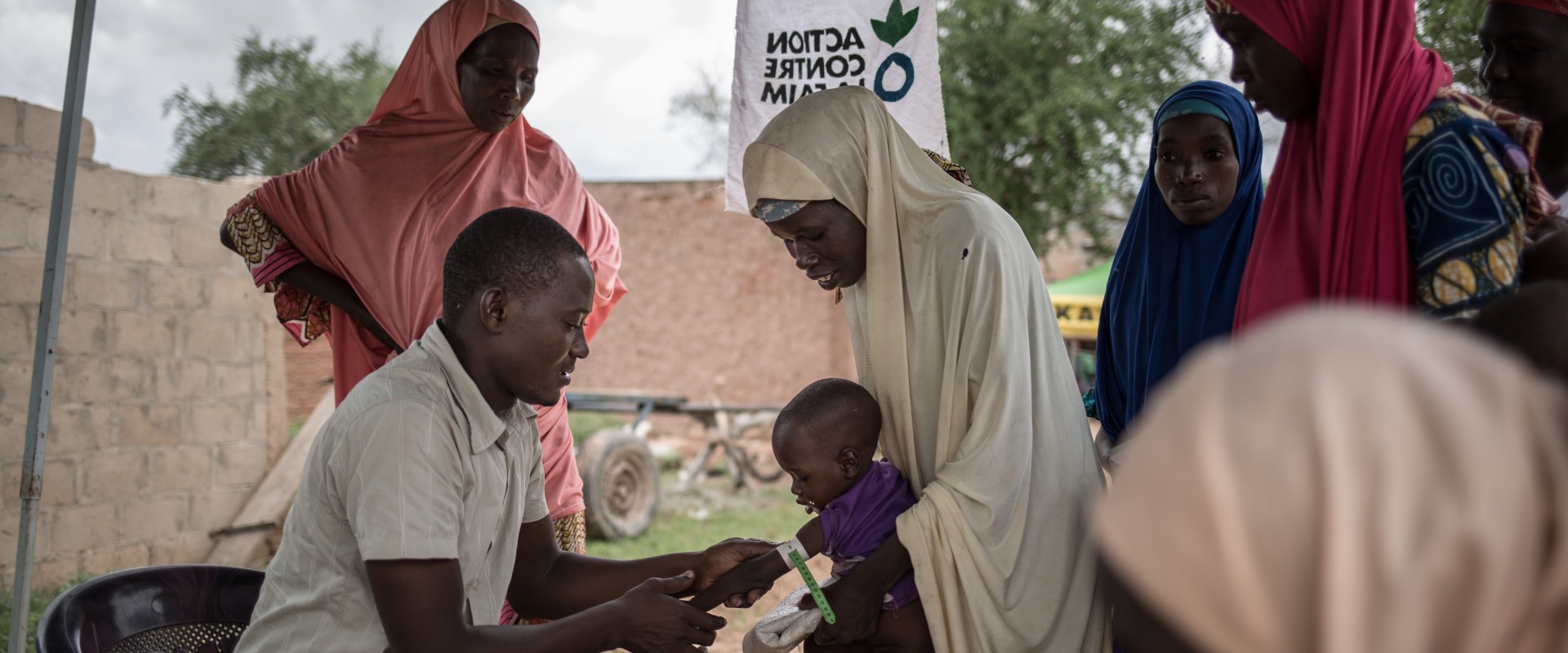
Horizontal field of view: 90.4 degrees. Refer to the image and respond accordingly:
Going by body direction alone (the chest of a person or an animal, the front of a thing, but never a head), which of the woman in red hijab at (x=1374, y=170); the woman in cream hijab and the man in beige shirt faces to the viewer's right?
the man in beige shirt

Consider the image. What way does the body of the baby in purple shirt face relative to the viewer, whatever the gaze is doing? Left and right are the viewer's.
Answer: facing to the left of the viewer

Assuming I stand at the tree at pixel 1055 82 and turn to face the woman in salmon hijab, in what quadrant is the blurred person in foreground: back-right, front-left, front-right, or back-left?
front-left

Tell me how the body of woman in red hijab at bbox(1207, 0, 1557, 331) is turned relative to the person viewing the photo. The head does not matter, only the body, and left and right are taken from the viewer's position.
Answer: facing to the left of the viewer

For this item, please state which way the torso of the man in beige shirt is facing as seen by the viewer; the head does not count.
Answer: to the viewer's right

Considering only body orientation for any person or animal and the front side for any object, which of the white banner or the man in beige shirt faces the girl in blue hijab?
the man in beige shirt

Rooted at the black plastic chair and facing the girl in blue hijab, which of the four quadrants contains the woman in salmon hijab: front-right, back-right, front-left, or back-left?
front-left

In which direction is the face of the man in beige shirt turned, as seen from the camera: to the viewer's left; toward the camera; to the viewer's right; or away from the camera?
to the viewer's right

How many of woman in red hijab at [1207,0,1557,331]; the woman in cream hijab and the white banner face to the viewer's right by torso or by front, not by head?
0

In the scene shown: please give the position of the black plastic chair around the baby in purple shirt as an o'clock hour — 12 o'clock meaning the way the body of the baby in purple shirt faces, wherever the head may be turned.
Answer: The black plastic chair is roughly at 12 o'clock from the baby in purple shirt.

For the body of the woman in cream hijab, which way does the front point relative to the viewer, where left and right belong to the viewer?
facing to the left of the viewer

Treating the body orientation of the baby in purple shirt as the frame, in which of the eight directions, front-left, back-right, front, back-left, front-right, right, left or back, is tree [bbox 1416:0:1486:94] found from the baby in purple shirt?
back-right

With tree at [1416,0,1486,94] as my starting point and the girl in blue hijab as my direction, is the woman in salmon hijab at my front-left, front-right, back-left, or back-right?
front-right

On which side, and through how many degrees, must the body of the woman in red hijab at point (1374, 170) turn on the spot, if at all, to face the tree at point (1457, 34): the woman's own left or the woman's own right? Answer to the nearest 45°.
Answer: approximately 90° to the woman's own right

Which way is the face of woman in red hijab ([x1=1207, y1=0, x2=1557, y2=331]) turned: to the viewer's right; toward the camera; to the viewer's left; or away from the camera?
to the viewer's left

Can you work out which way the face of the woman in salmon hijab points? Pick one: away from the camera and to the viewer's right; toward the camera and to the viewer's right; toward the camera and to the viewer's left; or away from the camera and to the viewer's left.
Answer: toward the camera and to the viewer's right
